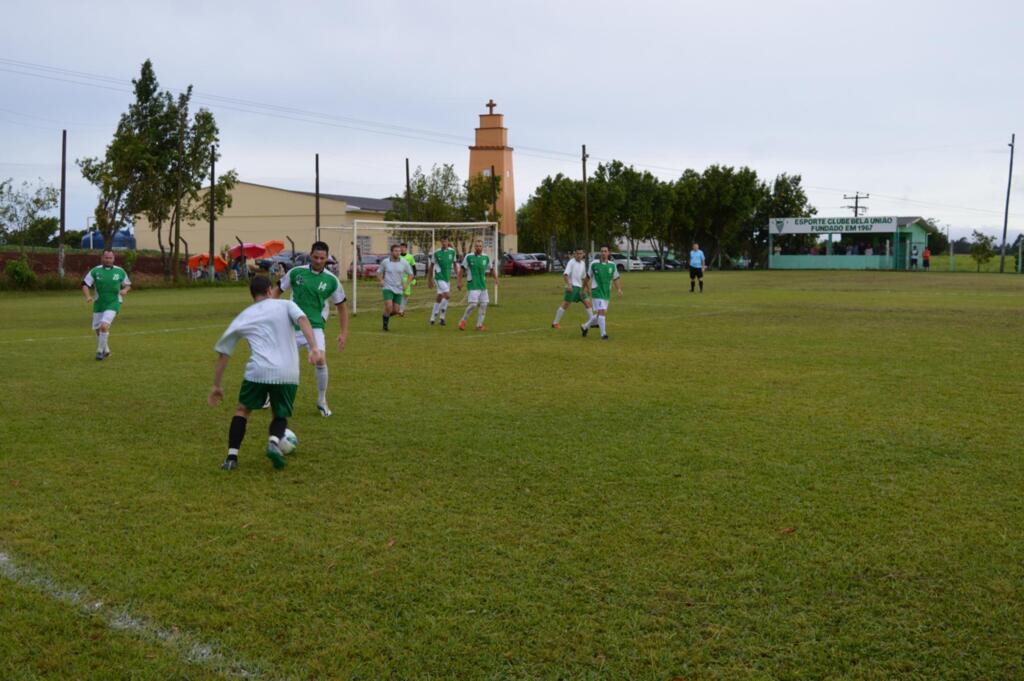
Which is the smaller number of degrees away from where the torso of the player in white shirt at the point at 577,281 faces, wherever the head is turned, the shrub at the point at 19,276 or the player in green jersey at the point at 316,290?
the player in green jersey

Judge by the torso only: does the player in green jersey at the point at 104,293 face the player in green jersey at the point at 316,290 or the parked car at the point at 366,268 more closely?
the player in green jersey

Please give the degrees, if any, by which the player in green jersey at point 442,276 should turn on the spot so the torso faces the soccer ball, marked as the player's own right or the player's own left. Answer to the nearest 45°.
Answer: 0° — they already face it

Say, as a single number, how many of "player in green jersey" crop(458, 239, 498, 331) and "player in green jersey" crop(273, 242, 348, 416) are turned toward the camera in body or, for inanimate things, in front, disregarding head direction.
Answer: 2

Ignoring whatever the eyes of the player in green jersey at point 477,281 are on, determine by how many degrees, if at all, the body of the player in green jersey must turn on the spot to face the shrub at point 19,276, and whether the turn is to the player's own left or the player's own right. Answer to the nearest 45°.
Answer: approximately 135° to the player's own right

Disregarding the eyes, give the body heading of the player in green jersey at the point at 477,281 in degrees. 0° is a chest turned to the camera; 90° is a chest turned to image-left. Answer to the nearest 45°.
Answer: approximately 0°

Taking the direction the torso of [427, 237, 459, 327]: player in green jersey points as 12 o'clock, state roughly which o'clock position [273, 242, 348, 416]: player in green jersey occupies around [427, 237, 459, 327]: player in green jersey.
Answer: [273, 242, 348, 416]: player in green jersey is roughly at 12 o'clock from [427, 237, 459, 327]: player in green jersey.
